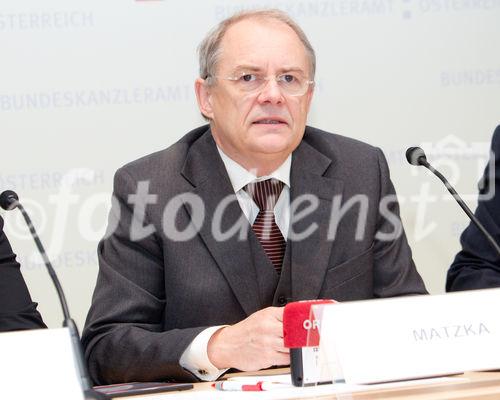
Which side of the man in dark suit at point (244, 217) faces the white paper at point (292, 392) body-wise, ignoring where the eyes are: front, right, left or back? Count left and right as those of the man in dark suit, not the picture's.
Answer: front

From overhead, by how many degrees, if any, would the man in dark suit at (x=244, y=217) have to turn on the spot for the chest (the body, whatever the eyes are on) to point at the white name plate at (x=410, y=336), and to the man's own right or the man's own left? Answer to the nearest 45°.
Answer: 0° — they already face it

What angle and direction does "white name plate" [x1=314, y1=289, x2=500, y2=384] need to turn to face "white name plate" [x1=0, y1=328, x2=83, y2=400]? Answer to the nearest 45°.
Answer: approximately 90° to its right

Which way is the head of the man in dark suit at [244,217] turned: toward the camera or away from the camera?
toward the camera

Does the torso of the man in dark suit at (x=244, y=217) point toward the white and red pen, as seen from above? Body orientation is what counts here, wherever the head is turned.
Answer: yes

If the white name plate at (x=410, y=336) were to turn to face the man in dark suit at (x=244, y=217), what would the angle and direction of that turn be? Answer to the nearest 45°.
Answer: approximately 135° to its right

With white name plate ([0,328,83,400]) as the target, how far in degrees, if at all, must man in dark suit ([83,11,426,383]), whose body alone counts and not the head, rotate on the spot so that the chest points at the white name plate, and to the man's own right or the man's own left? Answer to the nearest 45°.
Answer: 0° — they already face it

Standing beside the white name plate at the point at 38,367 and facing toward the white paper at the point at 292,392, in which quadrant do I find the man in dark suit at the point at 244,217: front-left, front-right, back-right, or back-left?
front-left

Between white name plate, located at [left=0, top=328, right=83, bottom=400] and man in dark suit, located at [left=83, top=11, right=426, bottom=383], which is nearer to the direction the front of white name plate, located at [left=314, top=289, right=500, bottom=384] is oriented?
the white name plate

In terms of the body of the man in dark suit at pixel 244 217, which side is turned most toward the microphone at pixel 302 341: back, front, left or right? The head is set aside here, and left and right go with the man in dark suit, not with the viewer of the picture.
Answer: front

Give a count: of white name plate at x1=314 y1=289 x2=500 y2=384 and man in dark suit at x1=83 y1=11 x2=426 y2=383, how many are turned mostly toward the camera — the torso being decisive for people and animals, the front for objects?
2

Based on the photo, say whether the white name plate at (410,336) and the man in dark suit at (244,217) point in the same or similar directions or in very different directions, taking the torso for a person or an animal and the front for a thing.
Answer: same or similar directions

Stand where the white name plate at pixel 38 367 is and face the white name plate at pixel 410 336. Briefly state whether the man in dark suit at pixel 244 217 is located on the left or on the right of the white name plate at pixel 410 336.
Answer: left

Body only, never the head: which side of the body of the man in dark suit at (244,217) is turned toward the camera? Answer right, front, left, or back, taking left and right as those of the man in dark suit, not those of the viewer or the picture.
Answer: front
